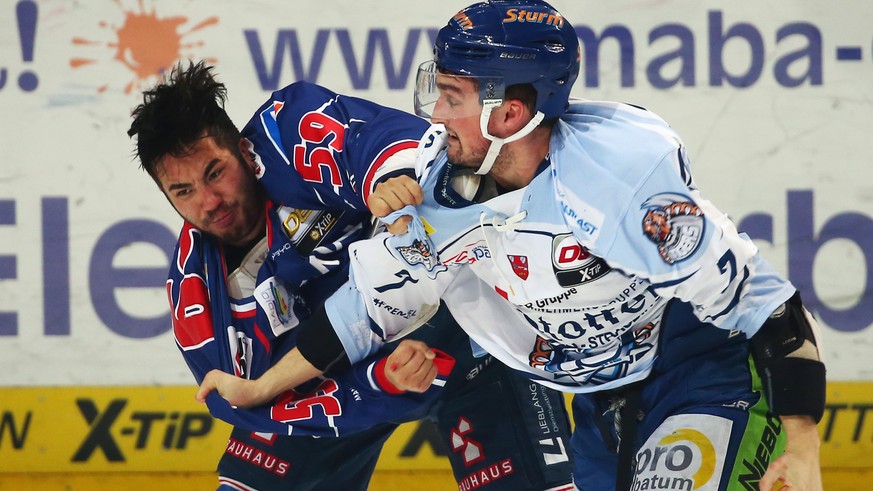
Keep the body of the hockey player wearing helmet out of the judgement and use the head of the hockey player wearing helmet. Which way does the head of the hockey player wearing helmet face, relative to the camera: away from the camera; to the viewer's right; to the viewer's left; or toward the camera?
to the viewer's left

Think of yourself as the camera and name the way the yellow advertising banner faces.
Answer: facing the viewer

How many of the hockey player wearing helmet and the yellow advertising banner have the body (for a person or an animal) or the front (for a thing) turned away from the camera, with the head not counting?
0

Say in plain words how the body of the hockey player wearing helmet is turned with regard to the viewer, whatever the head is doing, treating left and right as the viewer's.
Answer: facing the viewer and to the left of the viewer
